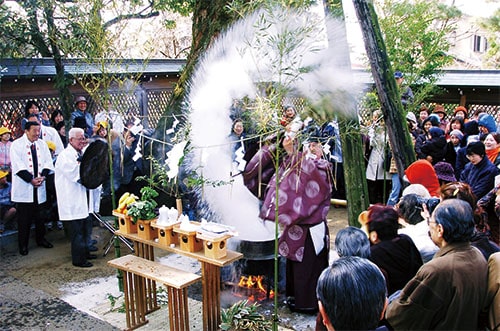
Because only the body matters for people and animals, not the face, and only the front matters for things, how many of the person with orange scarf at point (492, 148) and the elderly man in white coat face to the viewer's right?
1

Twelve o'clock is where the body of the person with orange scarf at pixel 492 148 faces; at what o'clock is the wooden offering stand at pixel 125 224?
The wooden offering stand is roughly at 12 o'clock from the person with orange scarf.

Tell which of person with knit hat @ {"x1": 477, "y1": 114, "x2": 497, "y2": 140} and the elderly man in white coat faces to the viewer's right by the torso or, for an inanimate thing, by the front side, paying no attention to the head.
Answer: the elderly man in white coat

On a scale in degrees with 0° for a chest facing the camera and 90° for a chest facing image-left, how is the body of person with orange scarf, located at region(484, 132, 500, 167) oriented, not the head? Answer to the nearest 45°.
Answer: approximately 45°

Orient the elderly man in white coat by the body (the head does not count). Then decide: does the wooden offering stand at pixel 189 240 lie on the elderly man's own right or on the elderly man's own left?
on the elderly man's own right

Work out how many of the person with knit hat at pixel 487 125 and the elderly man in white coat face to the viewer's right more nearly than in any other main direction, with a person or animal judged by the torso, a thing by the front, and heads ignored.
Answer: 1

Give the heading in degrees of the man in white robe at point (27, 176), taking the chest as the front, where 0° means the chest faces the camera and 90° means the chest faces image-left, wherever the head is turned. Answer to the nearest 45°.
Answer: approximately 315°

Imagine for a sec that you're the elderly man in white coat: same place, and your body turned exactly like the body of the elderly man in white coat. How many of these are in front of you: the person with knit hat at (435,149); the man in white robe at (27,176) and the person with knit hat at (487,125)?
2

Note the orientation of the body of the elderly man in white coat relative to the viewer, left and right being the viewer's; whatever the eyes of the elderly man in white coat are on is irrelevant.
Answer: facing to the right of the viewer
